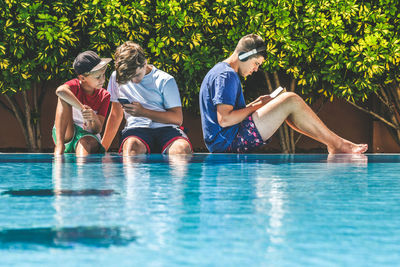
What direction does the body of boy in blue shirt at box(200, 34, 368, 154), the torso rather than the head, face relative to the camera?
to the viewer's right

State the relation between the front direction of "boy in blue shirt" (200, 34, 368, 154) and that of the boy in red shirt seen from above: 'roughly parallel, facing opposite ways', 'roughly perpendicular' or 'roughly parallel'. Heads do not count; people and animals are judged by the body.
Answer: roughly perpendicular

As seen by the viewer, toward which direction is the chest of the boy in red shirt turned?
toward the camera

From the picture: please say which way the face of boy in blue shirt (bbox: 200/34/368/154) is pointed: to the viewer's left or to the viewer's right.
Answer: to the viewer's right

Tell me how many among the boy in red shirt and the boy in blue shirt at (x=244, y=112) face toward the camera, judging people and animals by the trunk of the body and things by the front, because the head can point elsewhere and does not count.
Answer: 1

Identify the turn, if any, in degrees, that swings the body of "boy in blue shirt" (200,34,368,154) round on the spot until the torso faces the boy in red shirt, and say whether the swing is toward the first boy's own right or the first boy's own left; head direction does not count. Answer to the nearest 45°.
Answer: approximately 180°

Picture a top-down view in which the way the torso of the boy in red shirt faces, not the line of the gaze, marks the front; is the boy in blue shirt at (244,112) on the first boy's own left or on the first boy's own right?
on the first boy's own left

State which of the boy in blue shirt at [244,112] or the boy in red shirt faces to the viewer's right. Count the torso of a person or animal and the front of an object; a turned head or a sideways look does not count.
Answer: the boy in blue shirt
